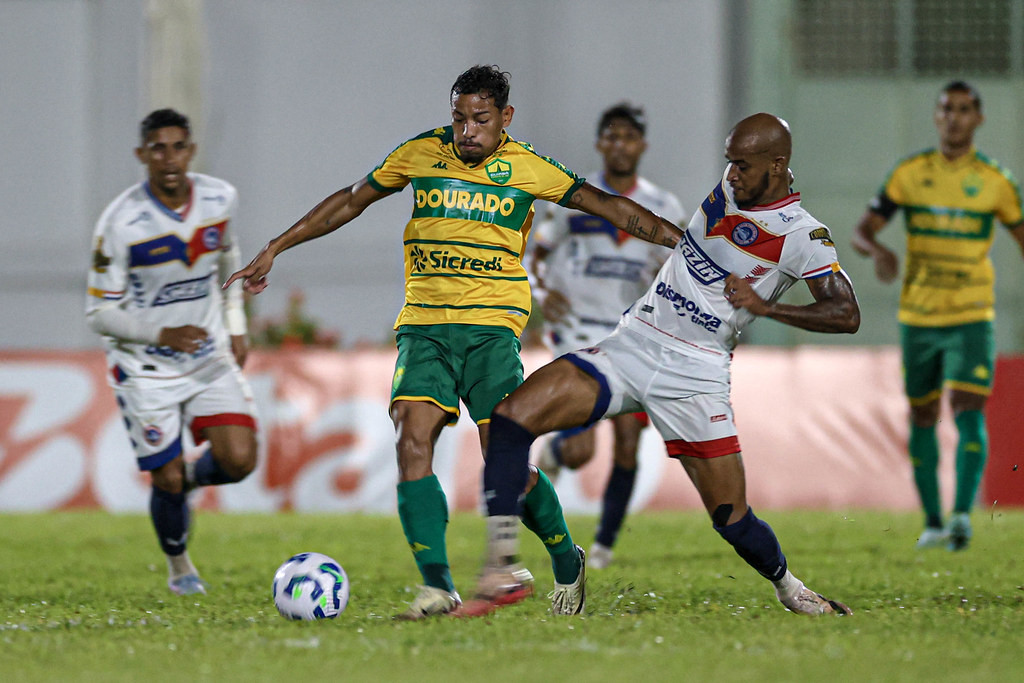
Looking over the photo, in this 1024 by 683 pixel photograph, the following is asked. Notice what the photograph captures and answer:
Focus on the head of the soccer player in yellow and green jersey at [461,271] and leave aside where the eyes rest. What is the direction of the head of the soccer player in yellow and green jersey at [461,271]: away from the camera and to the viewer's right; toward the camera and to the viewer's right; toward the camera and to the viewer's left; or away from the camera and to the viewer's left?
toward the camera and to the viewer's left

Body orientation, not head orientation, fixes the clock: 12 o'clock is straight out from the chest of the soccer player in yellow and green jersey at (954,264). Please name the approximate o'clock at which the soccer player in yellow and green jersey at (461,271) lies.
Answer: the soccer player in yellow and green jersey at (461,271) is roughly at 1 o'clock from the soccer player in yellow and green jersey at (954,264).

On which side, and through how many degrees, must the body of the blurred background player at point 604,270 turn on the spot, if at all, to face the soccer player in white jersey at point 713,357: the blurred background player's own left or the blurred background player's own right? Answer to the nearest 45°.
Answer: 0° — they already face them

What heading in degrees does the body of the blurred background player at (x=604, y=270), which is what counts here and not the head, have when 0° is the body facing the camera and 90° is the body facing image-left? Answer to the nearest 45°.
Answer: approximately 0°

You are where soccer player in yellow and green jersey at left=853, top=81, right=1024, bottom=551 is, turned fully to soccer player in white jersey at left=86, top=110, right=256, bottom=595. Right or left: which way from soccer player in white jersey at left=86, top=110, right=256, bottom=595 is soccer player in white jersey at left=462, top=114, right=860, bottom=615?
left

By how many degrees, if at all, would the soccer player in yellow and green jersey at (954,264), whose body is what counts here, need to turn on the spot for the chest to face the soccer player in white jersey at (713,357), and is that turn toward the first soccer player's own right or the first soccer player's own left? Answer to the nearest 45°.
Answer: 0° — they already face them

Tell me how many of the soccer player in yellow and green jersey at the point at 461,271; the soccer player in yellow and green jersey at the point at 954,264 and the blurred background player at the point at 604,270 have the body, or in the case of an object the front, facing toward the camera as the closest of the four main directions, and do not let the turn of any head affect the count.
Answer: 3

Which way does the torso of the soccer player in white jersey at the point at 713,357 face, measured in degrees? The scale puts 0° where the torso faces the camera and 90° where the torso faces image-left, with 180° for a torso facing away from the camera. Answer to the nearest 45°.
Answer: approximately 45°

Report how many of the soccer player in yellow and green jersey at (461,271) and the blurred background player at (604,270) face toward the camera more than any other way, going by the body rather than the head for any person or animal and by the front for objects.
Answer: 2

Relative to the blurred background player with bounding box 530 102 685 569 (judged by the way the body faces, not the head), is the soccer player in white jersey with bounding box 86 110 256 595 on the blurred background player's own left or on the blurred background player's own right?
on the blurred background player's own right

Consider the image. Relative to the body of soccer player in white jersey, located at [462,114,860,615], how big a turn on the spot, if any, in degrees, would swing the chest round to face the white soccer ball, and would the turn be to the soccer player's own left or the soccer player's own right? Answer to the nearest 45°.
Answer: approximately 45° to the soccer player's own right
